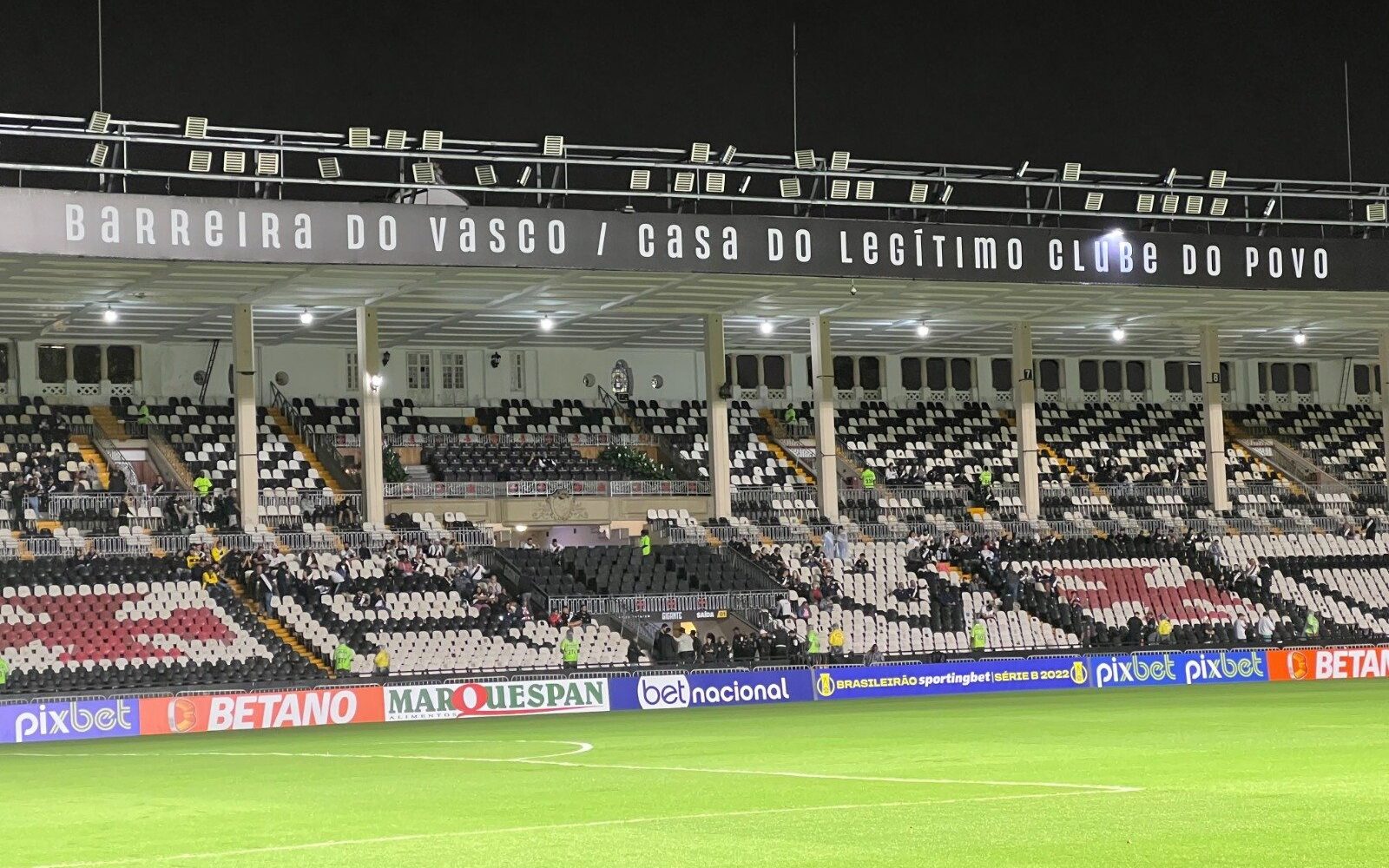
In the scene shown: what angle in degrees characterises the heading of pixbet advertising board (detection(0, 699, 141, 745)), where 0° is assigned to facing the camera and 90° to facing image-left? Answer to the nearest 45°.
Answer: approximately 0°

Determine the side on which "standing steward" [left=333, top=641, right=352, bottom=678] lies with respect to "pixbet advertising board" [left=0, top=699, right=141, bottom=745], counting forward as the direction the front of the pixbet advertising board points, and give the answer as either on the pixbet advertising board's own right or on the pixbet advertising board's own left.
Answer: on the pixbet advertising board's own left

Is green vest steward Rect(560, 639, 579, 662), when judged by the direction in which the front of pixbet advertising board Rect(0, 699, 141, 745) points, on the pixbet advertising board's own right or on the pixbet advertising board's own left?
on the pixbet advertising board's own left
